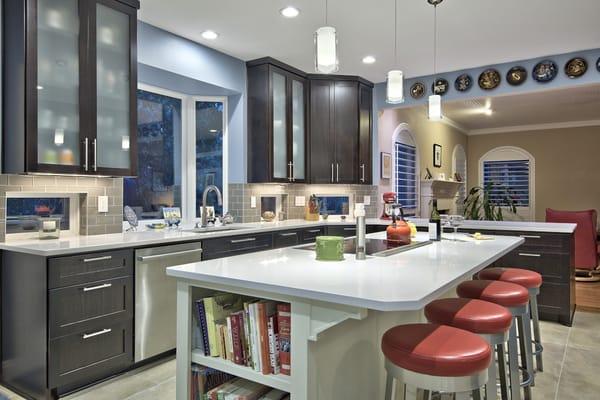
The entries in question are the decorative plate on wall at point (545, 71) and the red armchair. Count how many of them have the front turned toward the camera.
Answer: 1

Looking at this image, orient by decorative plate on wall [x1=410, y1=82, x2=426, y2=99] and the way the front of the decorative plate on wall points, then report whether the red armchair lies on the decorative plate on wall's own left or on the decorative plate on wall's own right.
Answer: on the decorative plate on wall's own left

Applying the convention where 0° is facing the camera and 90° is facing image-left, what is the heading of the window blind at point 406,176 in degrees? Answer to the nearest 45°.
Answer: approximately 315°

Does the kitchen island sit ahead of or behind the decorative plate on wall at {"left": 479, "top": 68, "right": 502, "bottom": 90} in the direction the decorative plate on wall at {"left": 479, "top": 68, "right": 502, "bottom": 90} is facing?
ahead

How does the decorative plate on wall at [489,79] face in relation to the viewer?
toward the camera

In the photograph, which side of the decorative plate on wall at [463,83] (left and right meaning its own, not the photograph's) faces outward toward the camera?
front

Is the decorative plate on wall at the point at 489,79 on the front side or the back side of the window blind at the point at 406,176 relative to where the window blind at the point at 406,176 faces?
on the front side

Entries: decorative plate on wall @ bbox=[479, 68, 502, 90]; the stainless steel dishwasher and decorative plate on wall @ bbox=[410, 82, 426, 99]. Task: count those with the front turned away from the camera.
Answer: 0

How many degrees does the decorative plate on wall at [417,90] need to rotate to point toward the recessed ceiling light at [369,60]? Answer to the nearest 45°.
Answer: approximately 45° to its right

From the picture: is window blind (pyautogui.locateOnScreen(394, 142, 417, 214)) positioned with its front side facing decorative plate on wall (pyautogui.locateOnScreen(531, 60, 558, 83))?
yes

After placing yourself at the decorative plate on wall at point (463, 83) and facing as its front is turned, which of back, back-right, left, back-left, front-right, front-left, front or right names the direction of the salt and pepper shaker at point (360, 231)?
front

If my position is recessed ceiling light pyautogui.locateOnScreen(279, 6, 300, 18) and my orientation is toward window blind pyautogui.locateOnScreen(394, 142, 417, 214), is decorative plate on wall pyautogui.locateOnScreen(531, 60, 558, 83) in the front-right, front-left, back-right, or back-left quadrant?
front-right

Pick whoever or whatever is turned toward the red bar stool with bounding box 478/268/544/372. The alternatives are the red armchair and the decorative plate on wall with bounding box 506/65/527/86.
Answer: the decorative plate on wall
